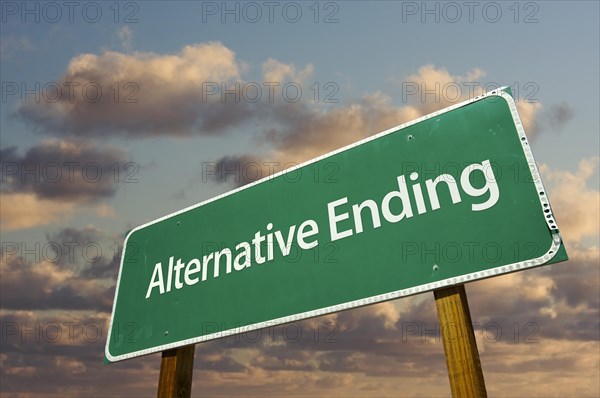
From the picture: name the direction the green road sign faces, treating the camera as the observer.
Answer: facing the viewer and to the left of the viewer
